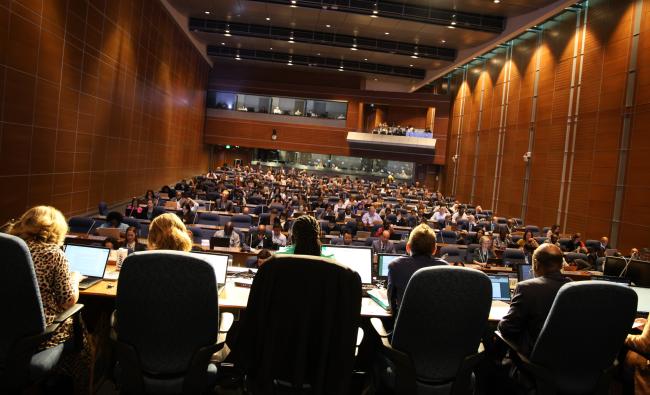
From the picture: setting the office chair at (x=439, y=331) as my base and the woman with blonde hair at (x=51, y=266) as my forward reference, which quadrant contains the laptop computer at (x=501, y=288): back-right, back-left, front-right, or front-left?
back-right

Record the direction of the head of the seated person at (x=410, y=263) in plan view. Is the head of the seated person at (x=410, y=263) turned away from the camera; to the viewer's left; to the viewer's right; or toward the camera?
away from the camera

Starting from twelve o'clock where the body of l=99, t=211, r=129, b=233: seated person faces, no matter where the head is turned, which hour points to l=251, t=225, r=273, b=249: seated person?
l=251, t=225, r=273, b=249: seated person is roughly at 10 o'clock from l=99, t=211, r=129, b=233: seated person.

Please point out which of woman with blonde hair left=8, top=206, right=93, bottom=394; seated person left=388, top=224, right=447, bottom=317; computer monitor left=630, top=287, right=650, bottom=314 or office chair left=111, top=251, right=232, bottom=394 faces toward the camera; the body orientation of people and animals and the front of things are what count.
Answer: the computer monitor

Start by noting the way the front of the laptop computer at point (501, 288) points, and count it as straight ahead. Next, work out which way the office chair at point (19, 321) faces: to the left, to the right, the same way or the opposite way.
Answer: the opposite way

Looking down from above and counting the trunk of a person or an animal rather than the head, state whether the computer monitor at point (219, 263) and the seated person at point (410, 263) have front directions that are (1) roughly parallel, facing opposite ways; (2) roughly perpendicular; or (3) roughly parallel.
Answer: roughly parallel, facing opposite ways

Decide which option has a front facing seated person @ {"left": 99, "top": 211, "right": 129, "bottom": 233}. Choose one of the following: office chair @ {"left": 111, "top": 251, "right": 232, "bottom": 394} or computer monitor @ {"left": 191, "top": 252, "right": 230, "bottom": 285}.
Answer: the office chair

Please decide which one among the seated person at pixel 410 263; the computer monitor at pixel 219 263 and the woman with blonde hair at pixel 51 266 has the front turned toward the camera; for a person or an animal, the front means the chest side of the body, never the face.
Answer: the computer monitor

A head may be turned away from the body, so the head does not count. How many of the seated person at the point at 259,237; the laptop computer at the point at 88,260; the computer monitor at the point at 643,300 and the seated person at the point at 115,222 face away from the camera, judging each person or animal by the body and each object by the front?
0

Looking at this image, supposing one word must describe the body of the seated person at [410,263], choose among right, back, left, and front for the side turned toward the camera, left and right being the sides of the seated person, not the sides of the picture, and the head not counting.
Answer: back

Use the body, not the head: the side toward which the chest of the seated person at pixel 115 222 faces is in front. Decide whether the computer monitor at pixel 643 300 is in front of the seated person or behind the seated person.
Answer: in front

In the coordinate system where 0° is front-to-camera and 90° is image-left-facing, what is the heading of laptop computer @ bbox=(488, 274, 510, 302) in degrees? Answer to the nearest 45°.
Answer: approximately 0°

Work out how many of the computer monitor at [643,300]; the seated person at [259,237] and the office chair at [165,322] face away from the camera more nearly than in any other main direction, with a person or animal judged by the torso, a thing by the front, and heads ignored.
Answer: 1

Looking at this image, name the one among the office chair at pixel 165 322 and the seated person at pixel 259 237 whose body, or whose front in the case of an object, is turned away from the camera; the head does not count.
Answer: the office chair

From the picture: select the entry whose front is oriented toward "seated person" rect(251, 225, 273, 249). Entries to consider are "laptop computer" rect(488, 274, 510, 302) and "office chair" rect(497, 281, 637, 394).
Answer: the office chair

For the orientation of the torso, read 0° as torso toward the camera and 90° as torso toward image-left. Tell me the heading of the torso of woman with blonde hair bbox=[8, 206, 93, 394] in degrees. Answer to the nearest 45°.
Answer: approximately 225°

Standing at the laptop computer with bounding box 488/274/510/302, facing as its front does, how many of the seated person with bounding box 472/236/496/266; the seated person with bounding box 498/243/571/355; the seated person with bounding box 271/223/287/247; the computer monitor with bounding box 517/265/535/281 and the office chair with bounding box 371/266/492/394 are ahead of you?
2

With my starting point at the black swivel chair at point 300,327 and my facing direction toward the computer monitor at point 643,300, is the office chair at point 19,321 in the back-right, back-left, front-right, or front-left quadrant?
back-left

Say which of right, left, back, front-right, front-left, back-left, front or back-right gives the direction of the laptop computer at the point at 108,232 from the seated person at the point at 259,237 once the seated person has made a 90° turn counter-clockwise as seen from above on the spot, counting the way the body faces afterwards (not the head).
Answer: back

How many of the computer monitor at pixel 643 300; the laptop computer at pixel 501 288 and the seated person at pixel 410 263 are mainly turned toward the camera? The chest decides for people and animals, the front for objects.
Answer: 2
